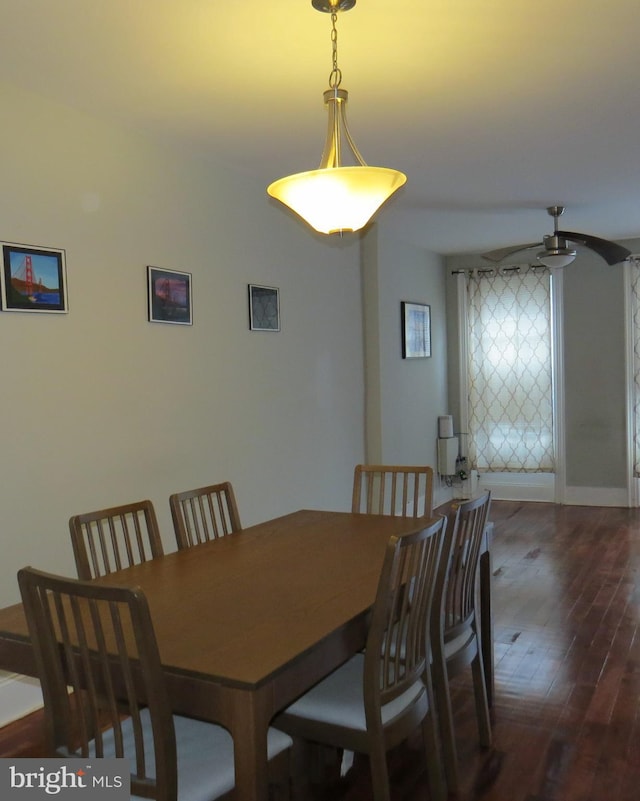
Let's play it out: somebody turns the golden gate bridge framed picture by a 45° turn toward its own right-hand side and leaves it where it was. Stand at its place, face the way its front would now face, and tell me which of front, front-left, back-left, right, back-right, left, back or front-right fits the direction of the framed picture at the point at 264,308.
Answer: back-left

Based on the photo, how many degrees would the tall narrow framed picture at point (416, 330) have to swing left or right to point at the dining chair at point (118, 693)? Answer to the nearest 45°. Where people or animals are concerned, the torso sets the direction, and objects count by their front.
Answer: approximately 45° to its right

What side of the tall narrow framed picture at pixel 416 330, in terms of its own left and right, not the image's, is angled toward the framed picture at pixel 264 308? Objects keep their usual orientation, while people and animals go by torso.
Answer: right

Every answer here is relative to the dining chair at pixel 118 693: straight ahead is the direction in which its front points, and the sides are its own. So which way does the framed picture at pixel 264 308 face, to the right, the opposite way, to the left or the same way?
to the right

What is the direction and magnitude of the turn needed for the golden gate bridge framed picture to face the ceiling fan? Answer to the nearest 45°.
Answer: approximately 45° to its left

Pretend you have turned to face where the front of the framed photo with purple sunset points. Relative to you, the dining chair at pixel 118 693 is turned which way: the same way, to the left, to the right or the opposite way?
to the left

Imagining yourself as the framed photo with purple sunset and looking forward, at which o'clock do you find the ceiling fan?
The ceiling fan is roughly at 10 o'clock from the framed photo with purple sunset.

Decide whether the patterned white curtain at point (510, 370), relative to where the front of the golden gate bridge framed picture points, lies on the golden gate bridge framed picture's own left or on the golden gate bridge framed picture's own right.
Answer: on the golden gate bridge framed picture's own left

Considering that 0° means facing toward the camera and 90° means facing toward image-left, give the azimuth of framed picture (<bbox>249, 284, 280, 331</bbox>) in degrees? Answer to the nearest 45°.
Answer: approximately 315°

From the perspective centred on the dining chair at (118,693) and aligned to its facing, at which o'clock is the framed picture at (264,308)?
The framed picture is roughly at 11 o'clock from the dining chair.

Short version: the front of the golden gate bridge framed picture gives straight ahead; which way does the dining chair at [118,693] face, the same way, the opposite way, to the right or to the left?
to the left
